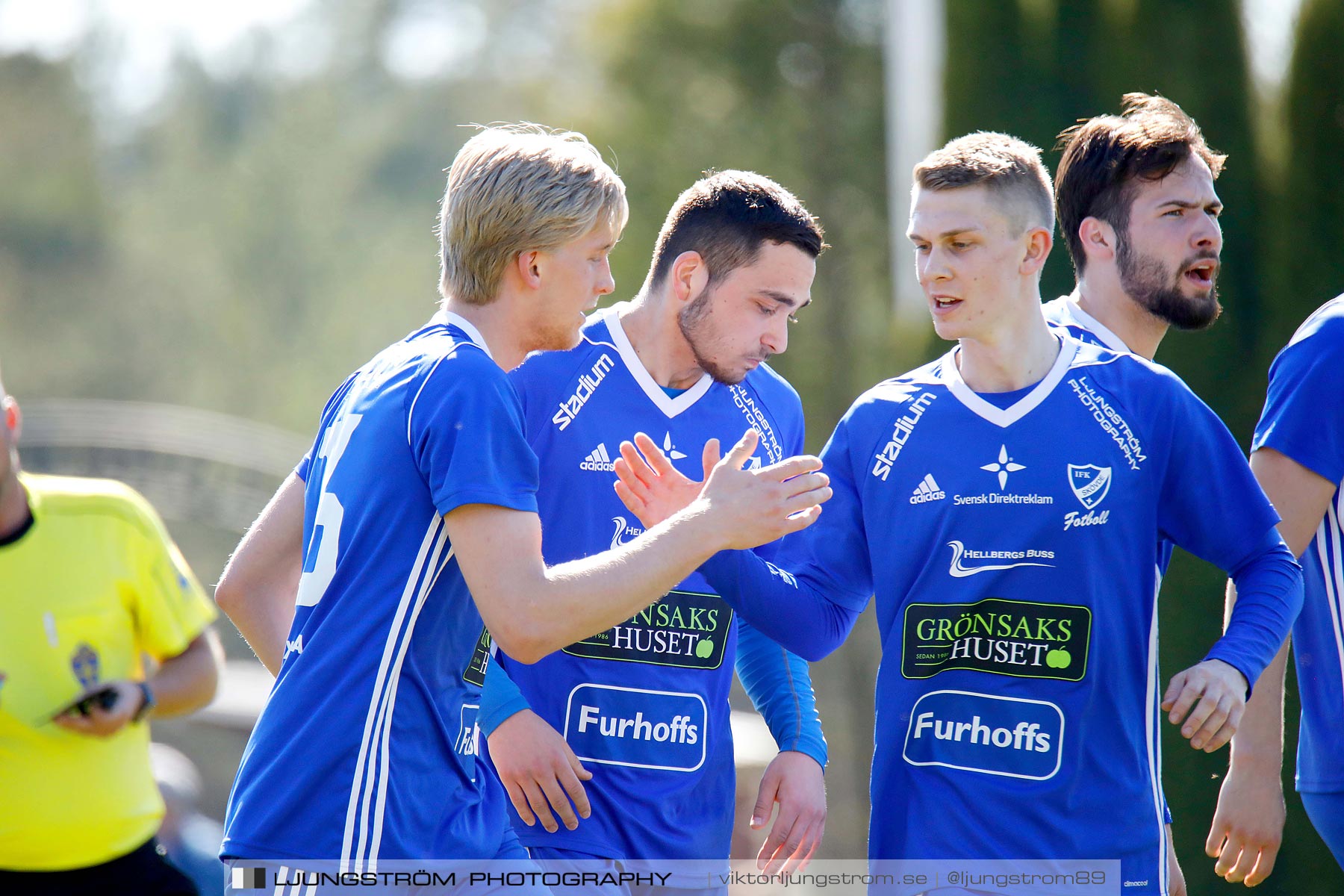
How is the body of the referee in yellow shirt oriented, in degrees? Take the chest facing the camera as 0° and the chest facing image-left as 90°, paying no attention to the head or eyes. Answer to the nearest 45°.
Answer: approximately 0°
